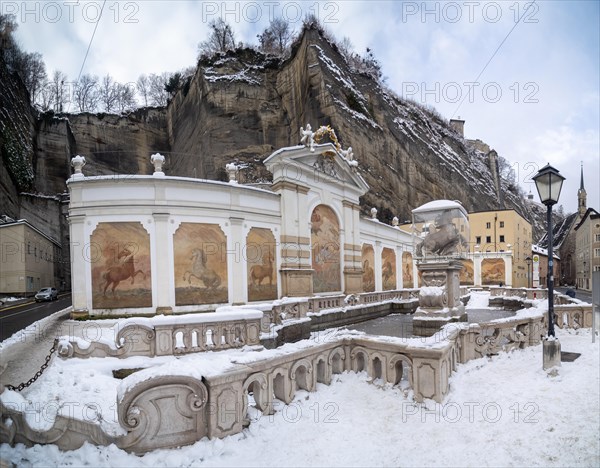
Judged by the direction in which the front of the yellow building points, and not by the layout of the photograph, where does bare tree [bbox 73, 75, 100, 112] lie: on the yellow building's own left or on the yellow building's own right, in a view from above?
on the yellow building's own right

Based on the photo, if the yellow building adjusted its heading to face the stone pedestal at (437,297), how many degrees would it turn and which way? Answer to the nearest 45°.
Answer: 0° — it already faces it

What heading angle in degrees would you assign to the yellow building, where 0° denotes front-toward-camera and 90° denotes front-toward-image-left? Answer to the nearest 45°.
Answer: approximately 0°

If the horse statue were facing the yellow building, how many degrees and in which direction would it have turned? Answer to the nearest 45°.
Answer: approximately 90° to its left
